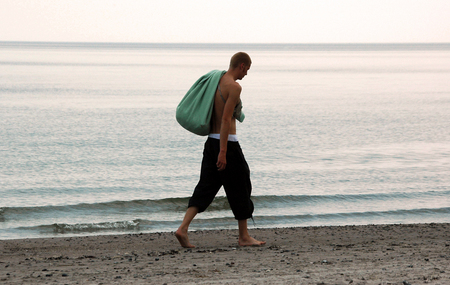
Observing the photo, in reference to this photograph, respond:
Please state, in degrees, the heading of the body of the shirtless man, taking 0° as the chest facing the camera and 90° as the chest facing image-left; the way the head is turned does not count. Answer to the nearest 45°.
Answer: approximately 270°

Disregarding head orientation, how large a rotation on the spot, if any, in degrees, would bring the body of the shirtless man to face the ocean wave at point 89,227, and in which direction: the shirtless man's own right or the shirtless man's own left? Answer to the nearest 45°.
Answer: approximately 135° to the shirtless man's own left
